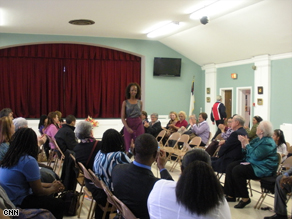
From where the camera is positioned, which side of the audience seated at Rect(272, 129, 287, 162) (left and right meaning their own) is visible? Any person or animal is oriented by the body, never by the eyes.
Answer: left

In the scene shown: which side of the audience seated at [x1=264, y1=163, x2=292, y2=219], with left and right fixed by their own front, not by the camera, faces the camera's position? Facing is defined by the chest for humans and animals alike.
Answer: left

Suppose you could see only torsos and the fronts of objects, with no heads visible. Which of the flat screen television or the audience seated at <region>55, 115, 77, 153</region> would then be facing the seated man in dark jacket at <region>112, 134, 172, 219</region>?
the flat screen television

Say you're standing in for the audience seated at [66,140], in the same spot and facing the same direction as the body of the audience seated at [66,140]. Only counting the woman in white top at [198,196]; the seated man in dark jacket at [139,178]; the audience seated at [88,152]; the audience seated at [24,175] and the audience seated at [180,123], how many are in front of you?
1

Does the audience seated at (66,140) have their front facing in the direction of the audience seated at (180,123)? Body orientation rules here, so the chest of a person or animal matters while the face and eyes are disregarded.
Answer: yes

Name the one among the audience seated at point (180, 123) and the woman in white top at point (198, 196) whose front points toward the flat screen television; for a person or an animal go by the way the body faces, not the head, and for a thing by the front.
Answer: the woman in white top

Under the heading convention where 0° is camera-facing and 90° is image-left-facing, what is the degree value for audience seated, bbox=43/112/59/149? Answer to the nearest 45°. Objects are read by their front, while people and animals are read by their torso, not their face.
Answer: approximately 270°

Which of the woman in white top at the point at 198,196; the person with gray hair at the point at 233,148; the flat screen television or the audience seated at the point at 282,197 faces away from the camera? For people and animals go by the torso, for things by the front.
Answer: the woman in white top

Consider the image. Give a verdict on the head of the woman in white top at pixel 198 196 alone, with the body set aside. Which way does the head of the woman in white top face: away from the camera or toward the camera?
away from the camera

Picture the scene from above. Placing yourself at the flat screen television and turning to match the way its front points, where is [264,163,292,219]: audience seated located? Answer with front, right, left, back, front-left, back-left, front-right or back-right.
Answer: front

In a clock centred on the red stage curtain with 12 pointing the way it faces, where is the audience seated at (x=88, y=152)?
The audience seated is roughly at 12 o'clock from the red stage curtain.

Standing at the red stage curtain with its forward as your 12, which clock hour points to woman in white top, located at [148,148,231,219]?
The woman in white top is roughly at 12 o'clock from the red stage curtain.

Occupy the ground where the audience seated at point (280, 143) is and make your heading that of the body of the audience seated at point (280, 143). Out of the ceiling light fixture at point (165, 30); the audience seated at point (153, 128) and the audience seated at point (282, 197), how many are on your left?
1

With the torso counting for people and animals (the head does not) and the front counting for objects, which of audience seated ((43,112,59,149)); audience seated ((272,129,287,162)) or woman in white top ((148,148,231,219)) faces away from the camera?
the woman in white top

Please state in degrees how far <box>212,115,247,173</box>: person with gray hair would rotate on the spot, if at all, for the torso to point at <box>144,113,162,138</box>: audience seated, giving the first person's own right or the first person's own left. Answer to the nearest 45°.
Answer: approximately 45° to the first person's own right

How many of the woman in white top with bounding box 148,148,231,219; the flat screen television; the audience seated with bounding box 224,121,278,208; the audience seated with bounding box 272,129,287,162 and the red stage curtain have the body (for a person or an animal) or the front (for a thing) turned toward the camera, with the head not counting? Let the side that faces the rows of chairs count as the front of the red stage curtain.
2

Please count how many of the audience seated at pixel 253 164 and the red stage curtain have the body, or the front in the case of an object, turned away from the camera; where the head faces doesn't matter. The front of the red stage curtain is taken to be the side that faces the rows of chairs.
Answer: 0

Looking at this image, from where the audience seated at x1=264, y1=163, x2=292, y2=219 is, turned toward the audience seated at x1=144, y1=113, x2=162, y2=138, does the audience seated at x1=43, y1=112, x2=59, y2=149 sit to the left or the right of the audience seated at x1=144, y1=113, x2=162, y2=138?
left

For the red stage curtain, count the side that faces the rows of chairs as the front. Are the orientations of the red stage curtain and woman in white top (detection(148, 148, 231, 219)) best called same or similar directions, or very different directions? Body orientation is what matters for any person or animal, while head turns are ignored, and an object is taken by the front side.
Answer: very different directions

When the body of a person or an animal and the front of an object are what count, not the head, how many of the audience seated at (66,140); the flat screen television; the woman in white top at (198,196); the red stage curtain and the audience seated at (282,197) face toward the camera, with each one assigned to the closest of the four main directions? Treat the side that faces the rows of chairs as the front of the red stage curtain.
2

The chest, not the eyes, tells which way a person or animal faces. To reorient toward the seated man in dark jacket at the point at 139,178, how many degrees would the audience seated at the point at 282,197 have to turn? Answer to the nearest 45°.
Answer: approximately 45° to their left
